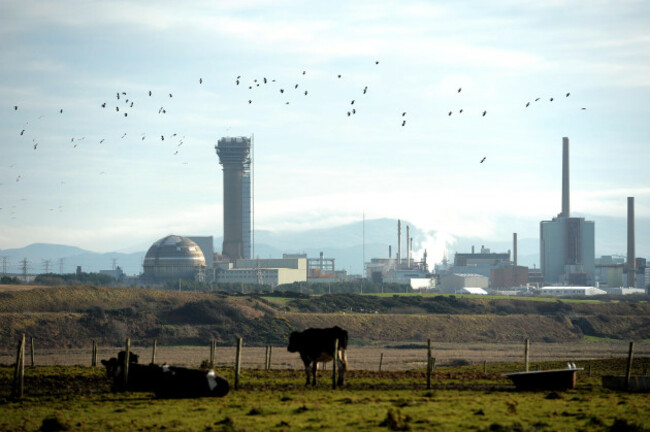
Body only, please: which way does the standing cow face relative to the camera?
to the viewer's left

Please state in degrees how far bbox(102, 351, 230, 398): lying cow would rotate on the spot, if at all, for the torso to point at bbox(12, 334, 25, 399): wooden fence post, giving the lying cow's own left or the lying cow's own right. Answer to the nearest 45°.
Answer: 0° — it already faces it

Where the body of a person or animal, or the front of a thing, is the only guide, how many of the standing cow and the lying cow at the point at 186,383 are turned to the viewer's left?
2

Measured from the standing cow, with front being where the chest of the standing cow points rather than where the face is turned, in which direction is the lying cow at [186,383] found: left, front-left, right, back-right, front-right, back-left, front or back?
front-left

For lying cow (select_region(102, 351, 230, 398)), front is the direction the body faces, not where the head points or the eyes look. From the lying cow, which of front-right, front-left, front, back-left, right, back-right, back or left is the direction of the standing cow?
back-right

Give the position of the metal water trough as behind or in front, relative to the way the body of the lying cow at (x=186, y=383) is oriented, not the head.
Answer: behind

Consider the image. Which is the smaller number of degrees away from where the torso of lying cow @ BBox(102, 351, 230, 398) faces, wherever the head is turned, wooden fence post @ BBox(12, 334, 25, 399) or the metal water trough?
the wooden fence post

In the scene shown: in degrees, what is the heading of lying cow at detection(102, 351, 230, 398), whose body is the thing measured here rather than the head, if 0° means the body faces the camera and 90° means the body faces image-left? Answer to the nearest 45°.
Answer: approximately 90°

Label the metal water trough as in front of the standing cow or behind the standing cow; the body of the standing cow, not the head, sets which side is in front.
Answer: behind
